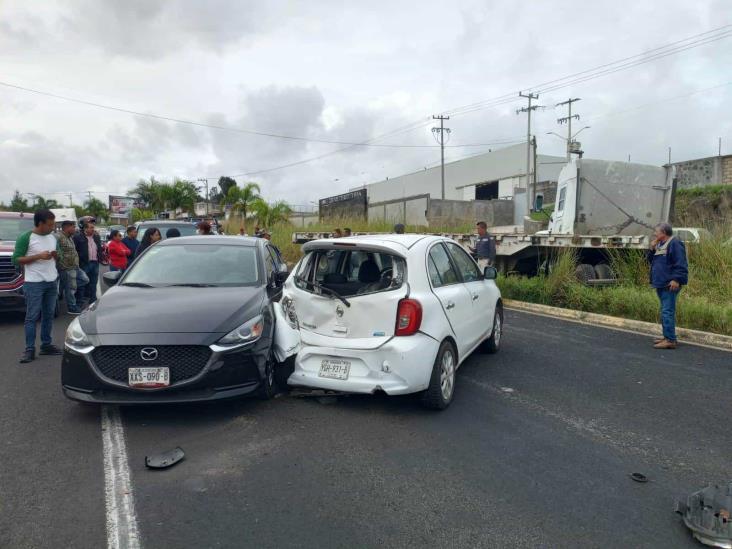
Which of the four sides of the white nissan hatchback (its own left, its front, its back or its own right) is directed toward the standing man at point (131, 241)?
left

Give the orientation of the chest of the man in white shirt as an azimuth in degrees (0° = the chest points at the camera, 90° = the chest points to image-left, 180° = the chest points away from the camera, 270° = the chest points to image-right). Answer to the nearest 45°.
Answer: approximately 315°

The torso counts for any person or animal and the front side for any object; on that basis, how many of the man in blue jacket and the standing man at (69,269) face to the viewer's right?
1

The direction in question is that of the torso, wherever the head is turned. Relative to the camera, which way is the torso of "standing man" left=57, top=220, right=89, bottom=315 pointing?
to the viewer's right

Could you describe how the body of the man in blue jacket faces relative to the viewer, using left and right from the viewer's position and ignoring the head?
facing to the left of the viewer

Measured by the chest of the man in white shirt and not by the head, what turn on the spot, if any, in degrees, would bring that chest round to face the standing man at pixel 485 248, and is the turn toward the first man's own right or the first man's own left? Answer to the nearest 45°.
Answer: approximately 45° to the first man's own left

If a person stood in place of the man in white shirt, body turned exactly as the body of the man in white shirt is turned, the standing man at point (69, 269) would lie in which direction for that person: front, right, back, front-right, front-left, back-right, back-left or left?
back-left

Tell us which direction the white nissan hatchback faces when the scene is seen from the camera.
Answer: facing away from the viewer and to the right of the viewer

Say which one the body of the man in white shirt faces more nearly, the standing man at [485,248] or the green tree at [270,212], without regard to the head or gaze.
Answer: the standing man

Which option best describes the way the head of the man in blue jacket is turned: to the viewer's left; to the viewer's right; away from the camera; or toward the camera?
to the viewer's left
